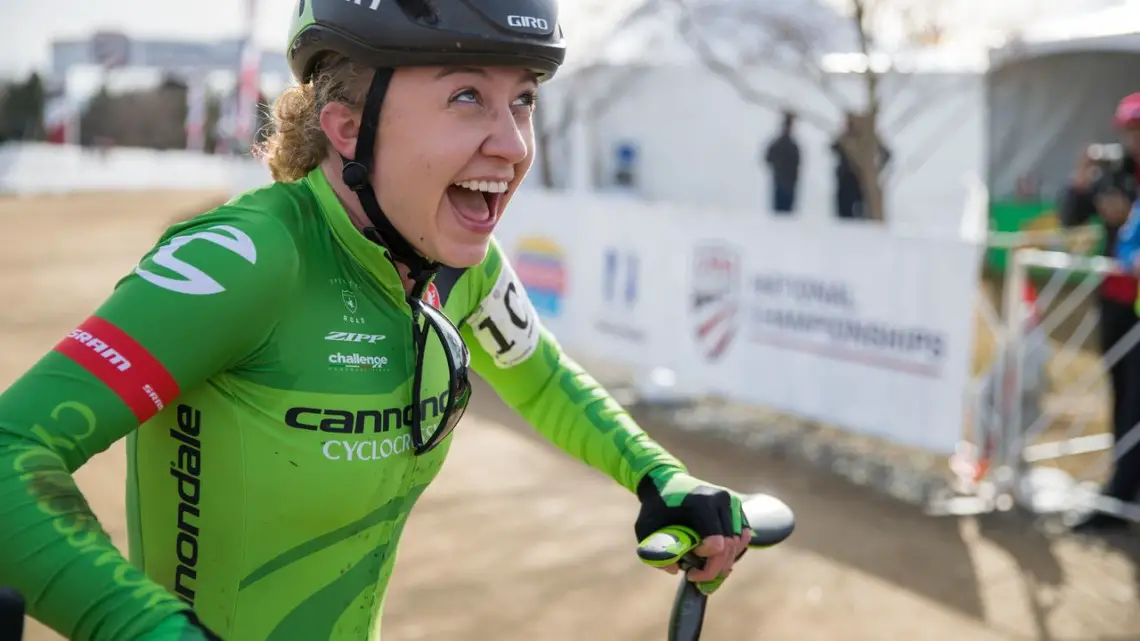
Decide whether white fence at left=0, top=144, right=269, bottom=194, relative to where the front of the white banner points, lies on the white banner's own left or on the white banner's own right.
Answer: on the white banner's own right

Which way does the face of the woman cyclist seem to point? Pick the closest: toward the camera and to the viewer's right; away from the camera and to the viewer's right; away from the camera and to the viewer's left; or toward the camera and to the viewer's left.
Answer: toward the camera and to the viewer's right

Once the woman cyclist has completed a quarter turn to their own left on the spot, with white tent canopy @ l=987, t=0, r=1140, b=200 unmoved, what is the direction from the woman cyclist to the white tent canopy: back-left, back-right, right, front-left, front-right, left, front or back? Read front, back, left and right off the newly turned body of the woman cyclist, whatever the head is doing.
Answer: front

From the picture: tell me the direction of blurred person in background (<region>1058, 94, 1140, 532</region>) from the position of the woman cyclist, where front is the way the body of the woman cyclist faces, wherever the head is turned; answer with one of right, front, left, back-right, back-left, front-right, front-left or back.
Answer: left

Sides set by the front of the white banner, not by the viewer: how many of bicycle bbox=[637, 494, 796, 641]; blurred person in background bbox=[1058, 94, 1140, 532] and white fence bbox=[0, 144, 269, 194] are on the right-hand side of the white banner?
1

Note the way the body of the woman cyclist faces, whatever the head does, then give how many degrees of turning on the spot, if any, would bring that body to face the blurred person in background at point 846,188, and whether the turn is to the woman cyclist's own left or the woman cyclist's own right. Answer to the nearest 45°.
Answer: approximately 90° to the woman cyclist's own left

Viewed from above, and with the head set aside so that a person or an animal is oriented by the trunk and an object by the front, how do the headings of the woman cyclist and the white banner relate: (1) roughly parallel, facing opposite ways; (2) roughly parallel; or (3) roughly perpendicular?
roughly perpendicular

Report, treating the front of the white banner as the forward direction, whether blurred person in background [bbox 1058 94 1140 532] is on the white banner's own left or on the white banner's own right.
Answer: on the white banner's own left

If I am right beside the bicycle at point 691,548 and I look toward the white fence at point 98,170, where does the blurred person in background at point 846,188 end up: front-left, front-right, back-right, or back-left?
front-right

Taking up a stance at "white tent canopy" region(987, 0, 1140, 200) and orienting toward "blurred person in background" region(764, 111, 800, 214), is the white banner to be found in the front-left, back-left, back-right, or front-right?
front-left

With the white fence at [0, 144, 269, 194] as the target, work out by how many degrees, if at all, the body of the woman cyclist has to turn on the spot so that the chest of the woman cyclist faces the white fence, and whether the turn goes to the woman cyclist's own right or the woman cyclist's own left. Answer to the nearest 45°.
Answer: approximately 135° to the woman cyclist's own left

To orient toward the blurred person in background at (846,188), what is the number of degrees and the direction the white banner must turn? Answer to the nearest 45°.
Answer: approximately 135° to its right

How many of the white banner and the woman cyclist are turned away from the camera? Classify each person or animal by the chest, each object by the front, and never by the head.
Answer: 0

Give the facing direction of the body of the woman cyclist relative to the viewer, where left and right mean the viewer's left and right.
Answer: facing the viewer and to the right of the viewer

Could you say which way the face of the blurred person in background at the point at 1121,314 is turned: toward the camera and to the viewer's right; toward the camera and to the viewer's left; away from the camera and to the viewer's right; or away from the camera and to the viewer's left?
toward the camera and to the viewer's left

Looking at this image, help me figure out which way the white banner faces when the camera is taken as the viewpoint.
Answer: facing the viewer and to the left of the viewer
